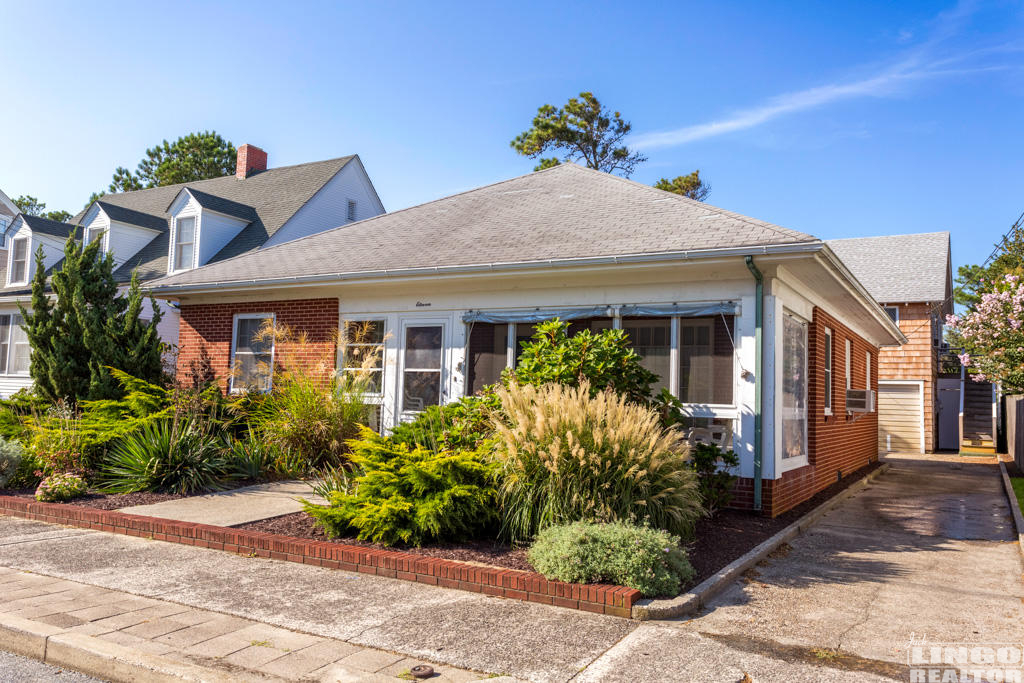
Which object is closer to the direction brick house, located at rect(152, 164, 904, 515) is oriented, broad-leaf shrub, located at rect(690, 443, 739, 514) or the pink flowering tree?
the broad-leaf shrub

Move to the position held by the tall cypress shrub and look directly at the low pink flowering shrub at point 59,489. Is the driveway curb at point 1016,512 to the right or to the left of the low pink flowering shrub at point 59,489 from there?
left

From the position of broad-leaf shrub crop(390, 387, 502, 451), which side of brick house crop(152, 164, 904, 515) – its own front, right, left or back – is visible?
front

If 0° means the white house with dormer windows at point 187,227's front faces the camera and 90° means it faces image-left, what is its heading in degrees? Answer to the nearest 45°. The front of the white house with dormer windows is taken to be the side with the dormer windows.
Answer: approximately 45°

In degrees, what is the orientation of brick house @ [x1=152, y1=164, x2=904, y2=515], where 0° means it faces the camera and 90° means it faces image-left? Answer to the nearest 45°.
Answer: approximately 45°

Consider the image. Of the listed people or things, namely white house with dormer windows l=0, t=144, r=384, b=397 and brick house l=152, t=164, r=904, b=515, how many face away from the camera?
0

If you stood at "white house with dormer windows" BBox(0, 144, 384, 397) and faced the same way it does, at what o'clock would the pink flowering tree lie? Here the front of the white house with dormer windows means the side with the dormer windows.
The pink flowering tree is roughly at 9 o'clock from the white house with dormer windows.
